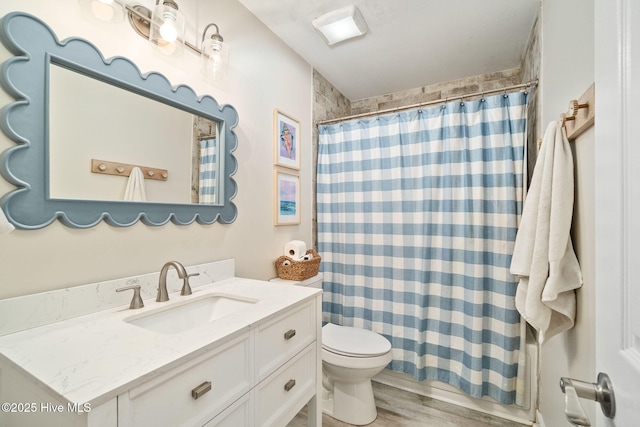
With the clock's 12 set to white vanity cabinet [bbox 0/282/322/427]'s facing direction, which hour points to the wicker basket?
The wicker basket is roughly at 9 o'clock from the white vanity cabinet.

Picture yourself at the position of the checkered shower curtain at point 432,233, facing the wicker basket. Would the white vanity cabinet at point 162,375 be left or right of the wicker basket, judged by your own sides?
left

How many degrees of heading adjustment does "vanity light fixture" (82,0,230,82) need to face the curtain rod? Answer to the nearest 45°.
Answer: approximately 45° to its left

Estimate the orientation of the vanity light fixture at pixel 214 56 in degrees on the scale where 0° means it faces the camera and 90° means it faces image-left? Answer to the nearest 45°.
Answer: approximately 315°

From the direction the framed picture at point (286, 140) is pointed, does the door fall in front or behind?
in front

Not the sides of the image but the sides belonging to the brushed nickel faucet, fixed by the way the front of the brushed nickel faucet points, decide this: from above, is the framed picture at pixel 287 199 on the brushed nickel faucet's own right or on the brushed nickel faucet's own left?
on the brushed nickel faucet's own left

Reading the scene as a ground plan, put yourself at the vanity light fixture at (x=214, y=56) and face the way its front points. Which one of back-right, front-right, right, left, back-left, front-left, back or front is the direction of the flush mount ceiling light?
front-left
